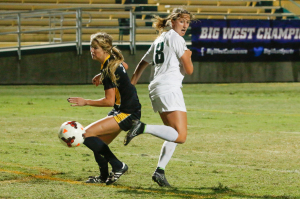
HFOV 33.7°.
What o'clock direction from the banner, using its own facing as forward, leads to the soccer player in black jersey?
The soccer player in black jersey is roughly at 12 o'clock from the banner.

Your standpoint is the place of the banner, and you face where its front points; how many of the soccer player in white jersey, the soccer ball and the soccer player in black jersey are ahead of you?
3

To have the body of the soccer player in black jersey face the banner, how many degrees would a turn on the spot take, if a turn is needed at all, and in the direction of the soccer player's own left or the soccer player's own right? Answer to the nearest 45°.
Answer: approximately 90° to the soccer player's own right

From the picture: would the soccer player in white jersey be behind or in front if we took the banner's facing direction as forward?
in front

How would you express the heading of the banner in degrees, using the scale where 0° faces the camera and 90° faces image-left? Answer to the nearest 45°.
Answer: approximately 0°

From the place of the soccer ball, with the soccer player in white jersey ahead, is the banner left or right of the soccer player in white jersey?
left

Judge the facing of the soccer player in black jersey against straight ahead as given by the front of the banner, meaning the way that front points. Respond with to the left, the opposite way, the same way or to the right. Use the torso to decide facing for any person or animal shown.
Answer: to the right

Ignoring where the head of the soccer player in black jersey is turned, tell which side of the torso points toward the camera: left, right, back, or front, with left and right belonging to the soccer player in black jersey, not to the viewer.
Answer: left

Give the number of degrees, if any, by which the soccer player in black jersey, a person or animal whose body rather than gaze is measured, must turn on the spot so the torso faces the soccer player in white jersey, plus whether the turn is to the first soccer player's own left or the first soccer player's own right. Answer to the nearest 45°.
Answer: approximately 180°
